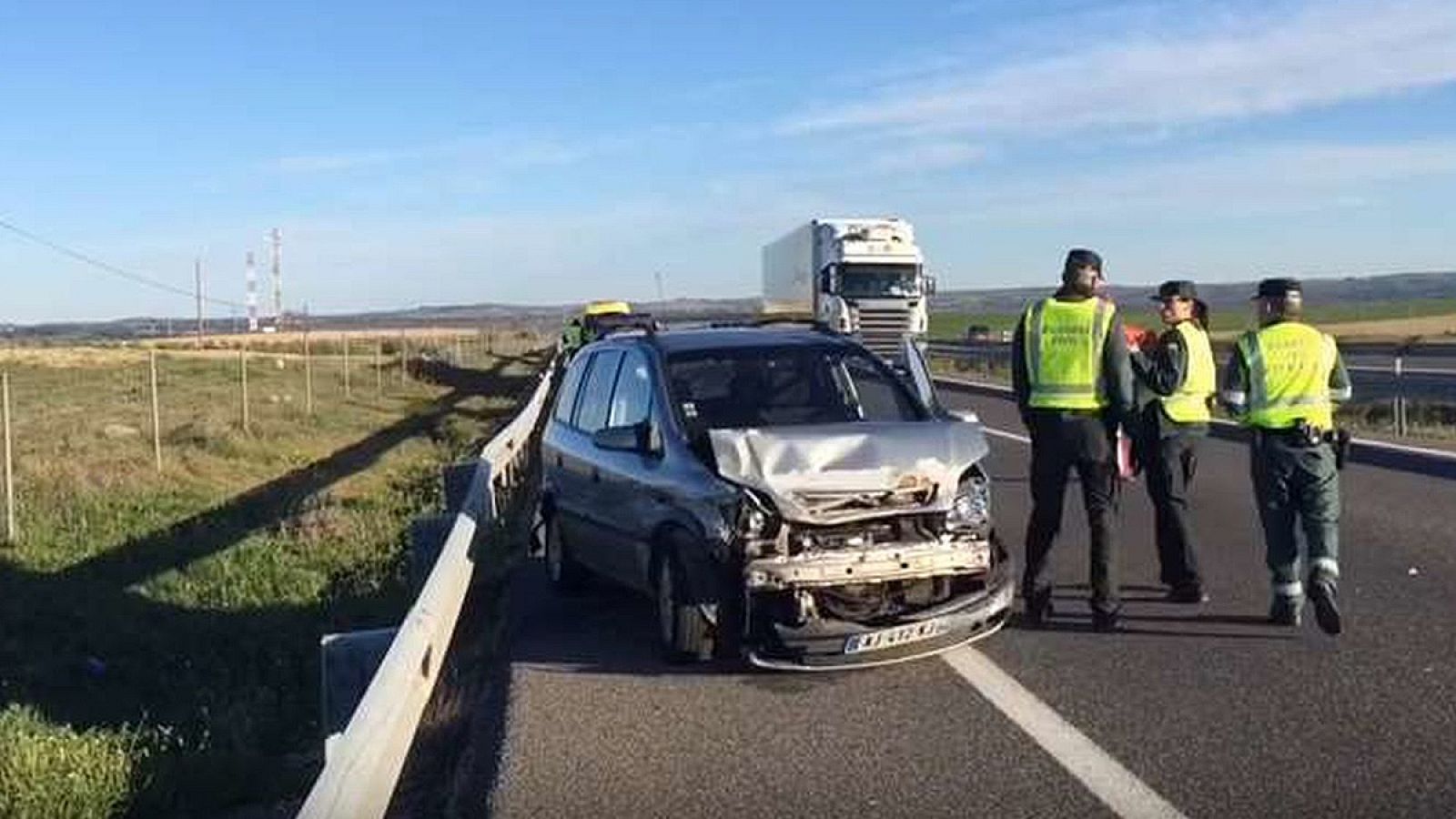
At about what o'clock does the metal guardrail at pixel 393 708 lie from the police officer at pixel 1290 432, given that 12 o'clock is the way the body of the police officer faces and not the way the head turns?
The metal guardrail is roughly at 7 o'clock from the police officer.

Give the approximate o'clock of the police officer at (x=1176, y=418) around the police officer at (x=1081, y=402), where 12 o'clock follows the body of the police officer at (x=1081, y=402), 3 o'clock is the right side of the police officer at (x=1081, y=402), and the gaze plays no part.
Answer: the police officer at (x=1176, y=418) is roughly at 1 o'clock from the police officer at (x=1081, y=402).

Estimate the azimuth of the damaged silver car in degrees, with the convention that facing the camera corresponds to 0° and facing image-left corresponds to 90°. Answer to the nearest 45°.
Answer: approximately 315°

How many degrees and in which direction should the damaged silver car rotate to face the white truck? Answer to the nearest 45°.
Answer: approximately 135° to its left

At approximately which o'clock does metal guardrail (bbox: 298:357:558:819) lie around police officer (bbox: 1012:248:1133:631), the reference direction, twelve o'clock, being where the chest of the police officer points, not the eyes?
The metal guardrail is roughly at 7 o'clock from the police officer.

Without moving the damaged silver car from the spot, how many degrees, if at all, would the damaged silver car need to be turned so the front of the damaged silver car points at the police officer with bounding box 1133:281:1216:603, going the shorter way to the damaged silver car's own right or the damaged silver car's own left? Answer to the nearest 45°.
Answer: approximately 90° to the damaged silver car's own left

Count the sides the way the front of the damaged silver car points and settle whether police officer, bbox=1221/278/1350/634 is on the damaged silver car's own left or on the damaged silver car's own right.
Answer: on the damaged silver car's own left

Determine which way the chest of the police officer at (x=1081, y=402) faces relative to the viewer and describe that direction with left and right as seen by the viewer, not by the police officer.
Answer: facing away from the viewer

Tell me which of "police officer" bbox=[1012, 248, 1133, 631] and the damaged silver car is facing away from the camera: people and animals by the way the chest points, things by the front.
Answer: the police officer

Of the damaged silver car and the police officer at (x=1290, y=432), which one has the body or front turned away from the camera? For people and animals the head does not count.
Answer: the police officer

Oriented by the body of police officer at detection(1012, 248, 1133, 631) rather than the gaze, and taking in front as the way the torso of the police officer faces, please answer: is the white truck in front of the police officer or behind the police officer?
in front

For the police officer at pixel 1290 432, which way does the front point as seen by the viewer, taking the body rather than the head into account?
away from the camera

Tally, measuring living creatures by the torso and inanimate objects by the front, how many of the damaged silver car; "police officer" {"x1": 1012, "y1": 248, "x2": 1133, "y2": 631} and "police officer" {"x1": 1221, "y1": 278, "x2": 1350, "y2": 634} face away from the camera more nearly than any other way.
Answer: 2
